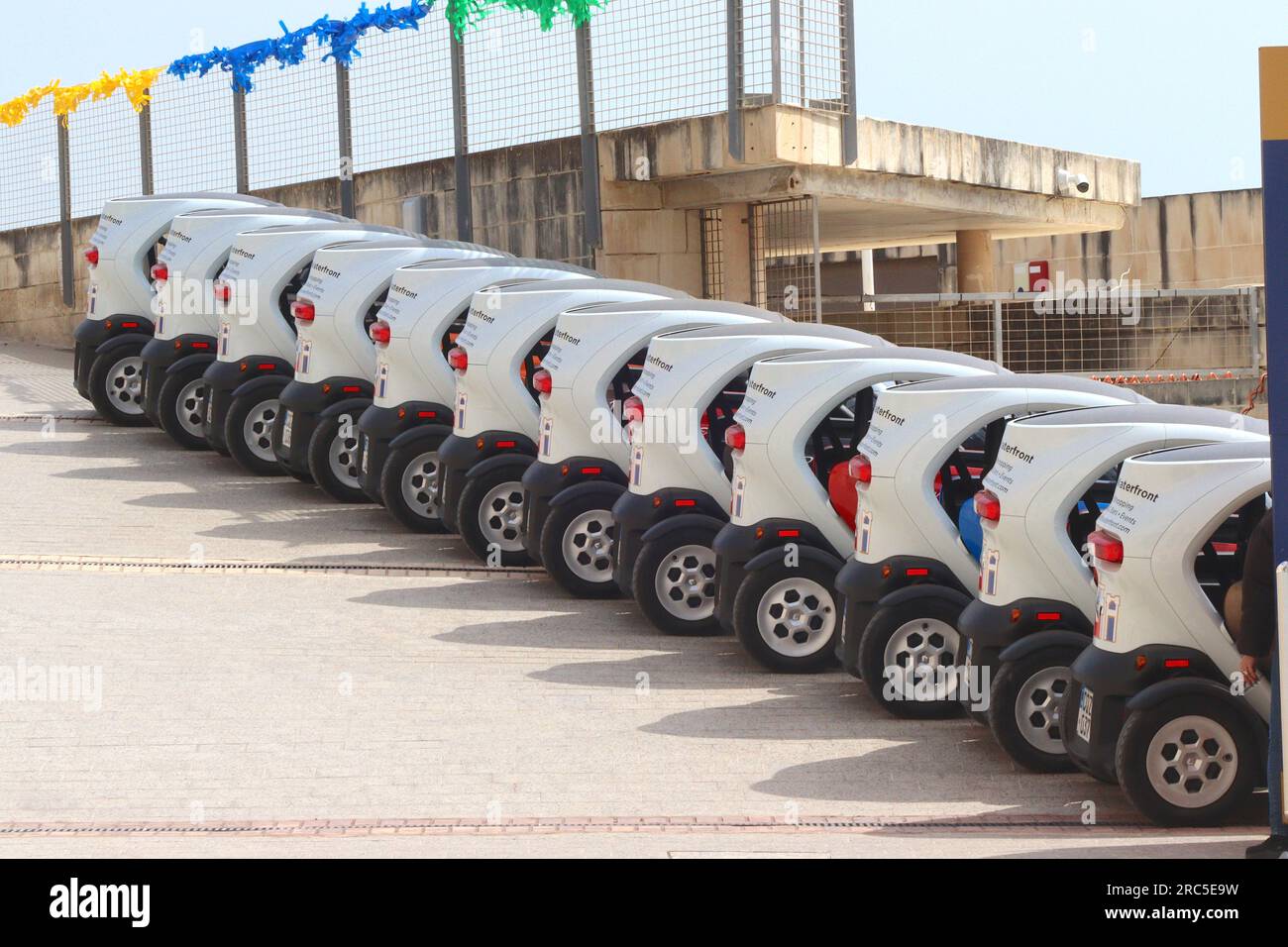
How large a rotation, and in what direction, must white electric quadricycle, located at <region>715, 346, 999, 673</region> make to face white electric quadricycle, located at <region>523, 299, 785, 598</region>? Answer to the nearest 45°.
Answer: approximately 135° to its left

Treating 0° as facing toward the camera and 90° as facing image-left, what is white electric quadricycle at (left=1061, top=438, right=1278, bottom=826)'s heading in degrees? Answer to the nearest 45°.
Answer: approximately 270°

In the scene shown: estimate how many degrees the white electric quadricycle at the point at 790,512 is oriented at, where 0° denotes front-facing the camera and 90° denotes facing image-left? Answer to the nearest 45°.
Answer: approximately 270°

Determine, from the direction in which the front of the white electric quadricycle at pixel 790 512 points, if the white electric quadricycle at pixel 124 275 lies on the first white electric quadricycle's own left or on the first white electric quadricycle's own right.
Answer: on the first white electric quadricycle's own left

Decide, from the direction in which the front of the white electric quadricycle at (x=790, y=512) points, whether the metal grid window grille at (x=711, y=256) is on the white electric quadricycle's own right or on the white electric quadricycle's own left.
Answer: on the white electric quadricycle's own left

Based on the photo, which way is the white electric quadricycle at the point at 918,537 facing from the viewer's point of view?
to the viewer's right

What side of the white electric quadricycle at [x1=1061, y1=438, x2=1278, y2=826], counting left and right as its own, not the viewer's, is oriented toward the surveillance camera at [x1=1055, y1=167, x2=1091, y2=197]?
left

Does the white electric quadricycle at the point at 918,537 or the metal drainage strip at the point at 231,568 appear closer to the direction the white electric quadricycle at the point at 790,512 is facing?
the white electric quadricycle

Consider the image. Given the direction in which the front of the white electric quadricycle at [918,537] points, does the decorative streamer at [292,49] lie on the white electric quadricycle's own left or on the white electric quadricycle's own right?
on the white electric quadricycle's own left
